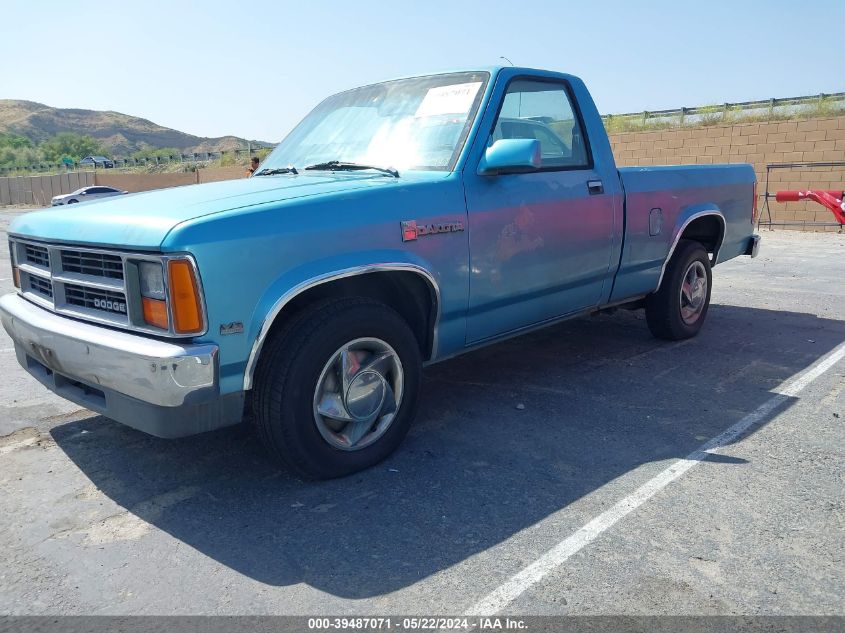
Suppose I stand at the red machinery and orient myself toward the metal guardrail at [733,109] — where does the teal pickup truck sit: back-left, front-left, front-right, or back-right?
back-left

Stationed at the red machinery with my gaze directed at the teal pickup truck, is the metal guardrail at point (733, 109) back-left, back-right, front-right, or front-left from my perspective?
back-right

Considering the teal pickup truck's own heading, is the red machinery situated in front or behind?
behind

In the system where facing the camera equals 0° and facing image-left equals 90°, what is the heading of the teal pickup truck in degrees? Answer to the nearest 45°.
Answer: approximately 45°

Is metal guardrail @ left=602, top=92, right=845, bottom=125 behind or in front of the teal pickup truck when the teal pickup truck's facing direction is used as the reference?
behind
